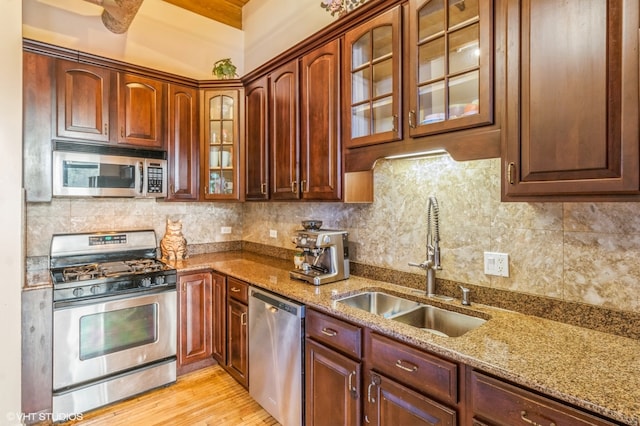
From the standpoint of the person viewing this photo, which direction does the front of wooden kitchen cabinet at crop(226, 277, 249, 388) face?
facing the viewer and to the left of the viewer

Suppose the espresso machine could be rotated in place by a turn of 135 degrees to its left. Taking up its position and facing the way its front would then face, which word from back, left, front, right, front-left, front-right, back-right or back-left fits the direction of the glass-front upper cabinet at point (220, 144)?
back-left

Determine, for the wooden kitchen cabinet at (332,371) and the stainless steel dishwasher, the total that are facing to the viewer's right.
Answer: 0

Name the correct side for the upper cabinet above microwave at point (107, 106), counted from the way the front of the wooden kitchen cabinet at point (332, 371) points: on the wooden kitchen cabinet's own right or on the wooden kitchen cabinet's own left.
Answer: on the wooden kitchen cabinet's own right

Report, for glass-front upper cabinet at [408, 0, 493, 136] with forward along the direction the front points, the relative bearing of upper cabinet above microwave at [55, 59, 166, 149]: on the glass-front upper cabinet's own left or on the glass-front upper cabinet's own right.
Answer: on the glass-front upper cabinet's own right

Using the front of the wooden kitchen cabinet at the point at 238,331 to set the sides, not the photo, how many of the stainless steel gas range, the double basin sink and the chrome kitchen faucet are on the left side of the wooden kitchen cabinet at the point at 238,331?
2

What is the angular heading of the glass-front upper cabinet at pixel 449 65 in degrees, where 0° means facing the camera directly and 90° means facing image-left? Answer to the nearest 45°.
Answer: approximately 45°

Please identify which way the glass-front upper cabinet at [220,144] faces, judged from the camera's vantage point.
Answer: facing the viewer

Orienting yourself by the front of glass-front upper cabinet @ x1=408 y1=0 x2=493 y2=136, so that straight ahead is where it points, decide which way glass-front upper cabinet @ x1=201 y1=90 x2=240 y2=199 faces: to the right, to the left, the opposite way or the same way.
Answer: to the left

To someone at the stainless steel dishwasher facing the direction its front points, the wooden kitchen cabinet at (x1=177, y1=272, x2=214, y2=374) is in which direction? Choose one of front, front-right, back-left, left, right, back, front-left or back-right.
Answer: right

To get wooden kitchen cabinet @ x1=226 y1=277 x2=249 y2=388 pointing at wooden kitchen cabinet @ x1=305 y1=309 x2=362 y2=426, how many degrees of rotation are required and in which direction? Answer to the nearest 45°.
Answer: approximately 90° to its left
